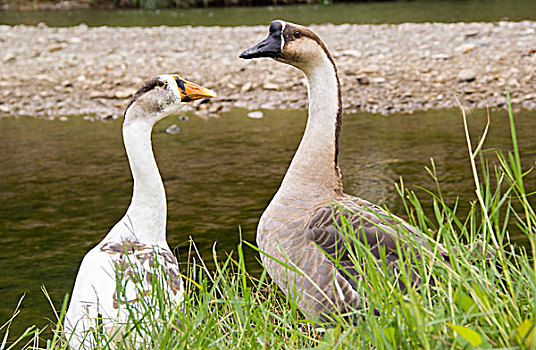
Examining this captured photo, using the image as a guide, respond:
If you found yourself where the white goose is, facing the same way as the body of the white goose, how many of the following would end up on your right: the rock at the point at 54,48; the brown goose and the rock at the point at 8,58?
1

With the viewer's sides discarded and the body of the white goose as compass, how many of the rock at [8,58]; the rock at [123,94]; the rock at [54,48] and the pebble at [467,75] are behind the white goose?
0

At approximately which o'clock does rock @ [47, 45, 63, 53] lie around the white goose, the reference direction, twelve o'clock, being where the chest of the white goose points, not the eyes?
The rock is roughly at 10 o'clock from the white goose.

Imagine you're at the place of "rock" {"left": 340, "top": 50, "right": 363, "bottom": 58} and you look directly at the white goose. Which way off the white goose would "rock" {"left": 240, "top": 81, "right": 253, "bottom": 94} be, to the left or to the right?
right

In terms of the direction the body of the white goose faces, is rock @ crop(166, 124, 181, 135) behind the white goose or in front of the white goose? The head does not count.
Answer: in front

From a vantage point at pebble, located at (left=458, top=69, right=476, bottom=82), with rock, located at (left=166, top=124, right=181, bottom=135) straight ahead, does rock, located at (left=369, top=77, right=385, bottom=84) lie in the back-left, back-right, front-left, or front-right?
front-right

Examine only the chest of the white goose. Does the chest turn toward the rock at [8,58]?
no

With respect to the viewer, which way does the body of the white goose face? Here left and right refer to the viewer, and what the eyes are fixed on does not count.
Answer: facing away from the viewer and to the right of the viewer

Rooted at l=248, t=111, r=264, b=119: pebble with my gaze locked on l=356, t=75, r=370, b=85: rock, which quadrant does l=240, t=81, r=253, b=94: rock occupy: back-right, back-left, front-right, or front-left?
front-left

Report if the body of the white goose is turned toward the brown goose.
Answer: no

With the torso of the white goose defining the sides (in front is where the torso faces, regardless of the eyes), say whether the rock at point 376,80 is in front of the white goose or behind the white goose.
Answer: in front

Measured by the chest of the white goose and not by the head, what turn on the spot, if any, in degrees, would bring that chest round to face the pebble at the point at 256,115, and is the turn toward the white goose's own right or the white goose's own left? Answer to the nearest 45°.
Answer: approximately 45° to the white goose's own left

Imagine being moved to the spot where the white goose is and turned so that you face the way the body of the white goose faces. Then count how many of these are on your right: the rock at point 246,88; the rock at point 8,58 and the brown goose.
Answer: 1

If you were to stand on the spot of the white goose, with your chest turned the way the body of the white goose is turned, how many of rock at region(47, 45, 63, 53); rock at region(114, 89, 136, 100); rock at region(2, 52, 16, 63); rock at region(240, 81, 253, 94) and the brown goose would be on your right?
1
